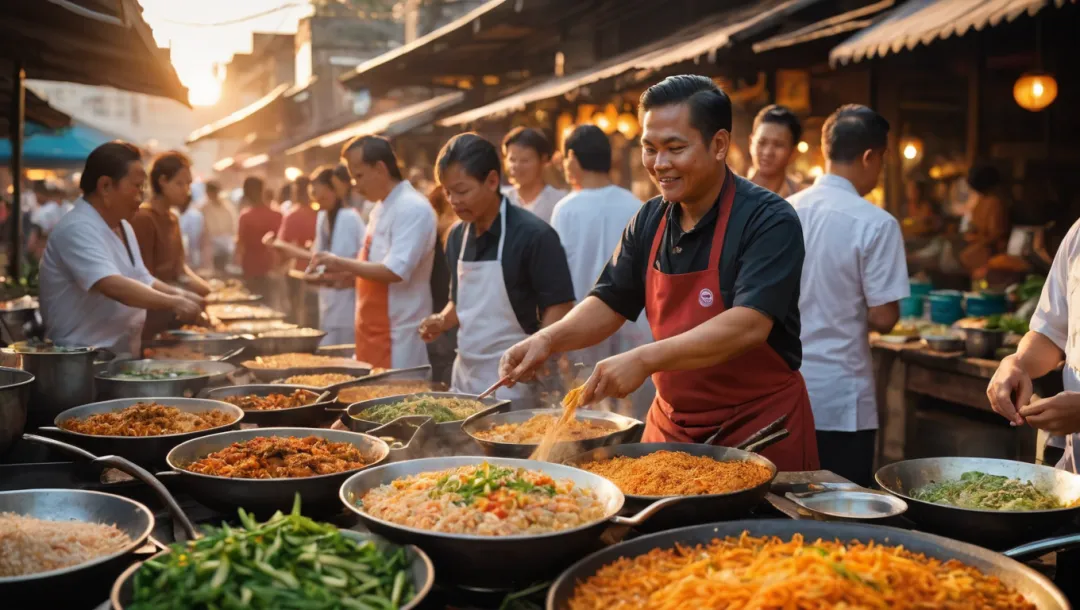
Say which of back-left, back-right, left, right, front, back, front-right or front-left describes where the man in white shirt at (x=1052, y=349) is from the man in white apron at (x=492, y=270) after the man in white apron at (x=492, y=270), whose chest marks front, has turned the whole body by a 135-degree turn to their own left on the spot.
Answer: front-right

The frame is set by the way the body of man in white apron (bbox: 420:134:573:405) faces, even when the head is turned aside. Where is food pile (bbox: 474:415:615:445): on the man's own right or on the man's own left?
on the man's own left

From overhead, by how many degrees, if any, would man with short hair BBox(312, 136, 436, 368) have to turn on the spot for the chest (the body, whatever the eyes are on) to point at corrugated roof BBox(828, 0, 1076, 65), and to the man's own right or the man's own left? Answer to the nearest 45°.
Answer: approximately 180°

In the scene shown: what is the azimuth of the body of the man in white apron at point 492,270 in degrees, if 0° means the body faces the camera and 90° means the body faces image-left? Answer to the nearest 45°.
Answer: approximately 45°

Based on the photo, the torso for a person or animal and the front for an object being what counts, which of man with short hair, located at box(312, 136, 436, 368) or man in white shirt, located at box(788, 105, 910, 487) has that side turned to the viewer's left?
the man with short hair

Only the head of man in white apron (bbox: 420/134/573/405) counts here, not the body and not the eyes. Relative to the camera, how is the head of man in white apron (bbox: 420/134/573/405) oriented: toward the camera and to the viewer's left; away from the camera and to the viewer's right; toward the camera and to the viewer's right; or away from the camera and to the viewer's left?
toward the camera and to the viewer's left

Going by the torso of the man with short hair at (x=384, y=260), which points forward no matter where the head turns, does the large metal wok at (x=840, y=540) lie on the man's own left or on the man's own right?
on the man's own left

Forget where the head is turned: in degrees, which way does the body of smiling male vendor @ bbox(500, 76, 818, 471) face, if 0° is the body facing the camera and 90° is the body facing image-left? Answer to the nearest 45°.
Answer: approximately 45°

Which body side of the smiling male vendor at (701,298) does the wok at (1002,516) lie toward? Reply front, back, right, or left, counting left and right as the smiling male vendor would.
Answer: left

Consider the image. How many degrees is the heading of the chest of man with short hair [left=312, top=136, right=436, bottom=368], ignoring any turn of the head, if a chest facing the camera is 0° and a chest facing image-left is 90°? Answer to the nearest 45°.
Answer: approximately 90°

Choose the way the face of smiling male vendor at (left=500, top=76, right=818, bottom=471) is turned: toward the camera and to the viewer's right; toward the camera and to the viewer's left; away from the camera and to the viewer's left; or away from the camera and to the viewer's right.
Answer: toward the camera and to the viewer's left

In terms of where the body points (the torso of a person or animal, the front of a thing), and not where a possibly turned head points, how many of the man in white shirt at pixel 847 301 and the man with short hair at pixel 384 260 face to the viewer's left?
1

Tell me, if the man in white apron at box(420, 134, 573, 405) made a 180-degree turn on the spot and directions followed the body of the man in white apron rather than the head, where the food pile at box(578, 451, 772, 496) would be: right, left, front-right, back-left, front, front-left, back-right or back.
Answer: back-right

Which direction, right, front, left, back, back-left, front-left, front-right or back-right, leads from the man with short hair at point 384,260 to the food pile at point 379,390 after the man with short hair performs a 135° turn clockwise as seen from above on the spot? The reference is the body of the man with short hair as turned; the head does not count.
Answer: back-right
